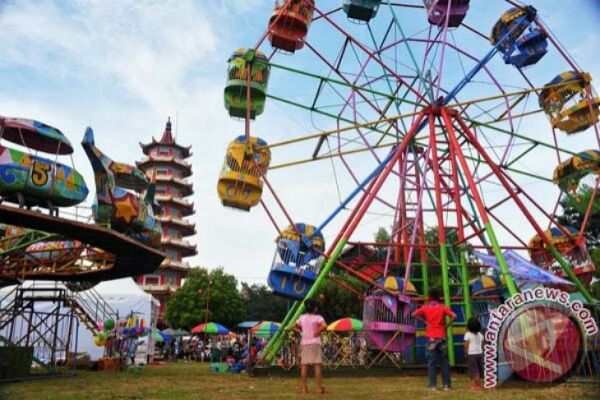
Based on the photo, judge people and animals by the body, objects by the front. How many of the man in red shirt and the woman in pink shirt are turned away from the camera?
2

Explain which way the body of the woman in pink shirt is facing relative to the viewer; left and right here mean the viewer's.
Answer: facing away from the viewer

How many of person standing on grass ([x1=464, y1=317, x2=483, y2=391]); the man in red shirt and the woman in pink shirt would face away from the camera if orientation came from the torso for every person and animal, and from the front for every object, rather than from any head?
3

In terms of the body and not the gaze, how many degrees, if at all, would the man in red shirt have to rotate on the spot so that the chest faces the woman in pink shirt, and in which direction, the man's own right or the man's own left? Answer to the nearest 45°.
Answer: approximately 90° to the man's own left

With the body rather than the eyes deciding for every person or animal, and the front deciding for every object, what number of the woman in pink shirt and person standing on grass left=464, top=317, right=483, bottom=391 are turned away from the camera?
2

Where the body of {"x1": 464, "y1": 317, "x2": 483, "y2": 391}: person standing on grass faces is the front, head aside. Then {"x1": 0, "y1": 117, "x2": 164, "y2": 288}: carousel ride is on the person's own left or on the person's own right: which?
on the person's own left

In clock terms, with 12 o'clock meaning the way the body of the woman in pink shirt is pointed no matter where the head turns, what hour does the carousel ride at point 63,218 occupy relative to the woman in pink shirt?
The carousel ride is roughly at 10 o'clock from the woman in pink shirt.

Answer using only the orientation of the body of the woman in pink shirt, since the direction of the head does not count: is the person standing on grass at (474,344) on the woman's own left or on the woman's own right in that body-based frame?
on the woman's own right

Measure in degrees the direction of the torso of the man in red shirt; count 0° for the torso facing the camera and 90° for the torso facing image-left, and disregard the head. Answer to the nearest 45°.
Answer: approximately 180°

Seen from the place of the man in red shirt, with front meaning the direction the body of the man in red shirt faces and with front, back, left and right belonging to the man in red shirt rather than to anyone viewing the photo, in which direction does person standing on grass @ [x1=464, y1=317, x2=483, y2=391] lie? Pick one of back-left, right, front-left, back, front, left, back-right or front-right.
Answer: front-right

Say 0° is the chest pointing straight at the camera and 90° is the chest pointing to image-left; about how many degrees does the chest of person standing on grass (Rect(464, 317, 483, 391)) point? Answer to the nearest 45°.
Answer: approximately 180°
